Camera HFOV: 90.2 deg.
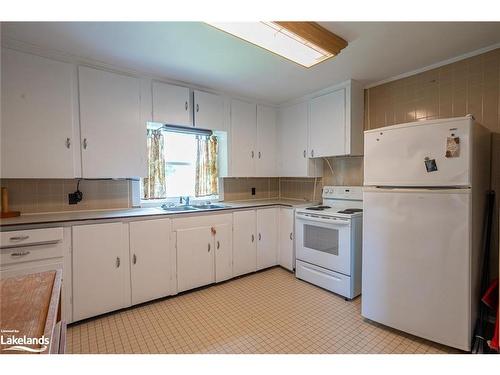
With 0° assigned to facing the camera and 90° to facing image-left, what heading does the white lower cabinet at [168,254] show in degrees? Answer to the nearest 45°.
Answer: approximately 315°

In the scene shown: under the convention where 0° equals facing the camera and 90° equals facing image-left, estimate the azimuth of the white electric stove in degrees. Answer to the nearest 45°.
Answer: approximately 45°

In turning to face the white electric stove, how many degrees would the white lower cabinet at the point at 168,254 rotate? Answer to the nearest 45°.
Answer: approximately 45° to its left

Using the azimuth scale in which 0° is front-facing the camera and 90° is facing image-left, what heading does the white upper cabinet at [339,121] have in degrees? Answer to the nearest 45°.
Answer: approximately 45°

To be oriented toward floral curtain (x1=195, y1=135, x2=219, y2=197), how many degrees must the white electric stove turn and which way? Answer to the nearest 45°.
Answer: approximately 45° to its right

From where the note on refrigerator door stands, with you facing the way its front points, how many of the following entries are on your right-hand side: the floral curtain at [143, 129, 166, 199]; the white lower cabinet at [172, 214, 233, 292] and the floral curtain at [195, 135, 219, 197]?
3
